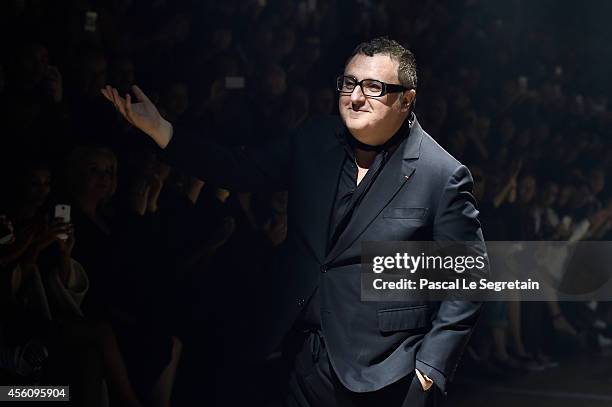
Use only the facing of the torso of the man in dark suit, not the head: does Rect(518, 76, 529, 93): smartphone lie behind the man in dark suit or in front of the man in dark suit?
behind

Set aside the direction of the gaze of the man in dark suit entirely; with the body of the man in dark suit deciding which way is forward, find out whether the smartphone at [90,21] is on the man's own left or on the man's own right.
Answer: on the man's own right

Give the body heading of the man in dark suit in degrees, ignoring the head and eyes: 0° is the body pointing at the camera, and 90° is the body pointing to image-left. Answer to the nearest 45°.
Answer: approximately 45°
